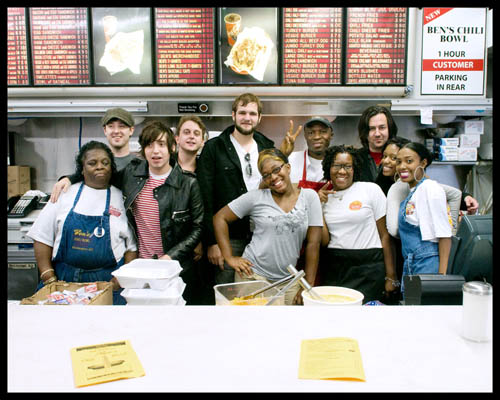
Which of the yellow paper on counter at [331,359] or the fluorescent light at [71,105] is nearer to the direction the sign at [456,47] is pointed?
the yellow paper on counter

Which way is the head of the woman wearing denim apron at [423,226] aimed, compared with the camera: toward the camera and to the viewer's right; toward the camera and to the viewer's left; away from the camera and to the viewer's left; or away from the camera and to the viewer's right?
toward the camera and to the viewer's left

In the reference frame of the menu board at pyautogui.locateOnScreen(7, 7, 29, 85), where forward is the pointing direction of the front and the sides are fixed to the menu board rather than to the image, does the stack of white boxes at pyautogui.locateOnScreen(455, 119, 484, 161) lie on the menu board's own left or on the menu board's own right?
on the menu board's own left

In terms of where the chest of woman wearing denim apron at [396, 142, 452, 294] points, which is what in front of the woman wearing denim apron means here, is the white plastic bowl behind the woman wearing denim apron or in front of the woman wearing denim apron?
in front

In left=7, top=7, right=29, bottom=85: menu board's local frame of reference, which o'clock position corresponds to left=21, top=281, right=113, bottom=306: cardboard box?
The cardboard box is roughly at 12 o'clock from the menu board.
